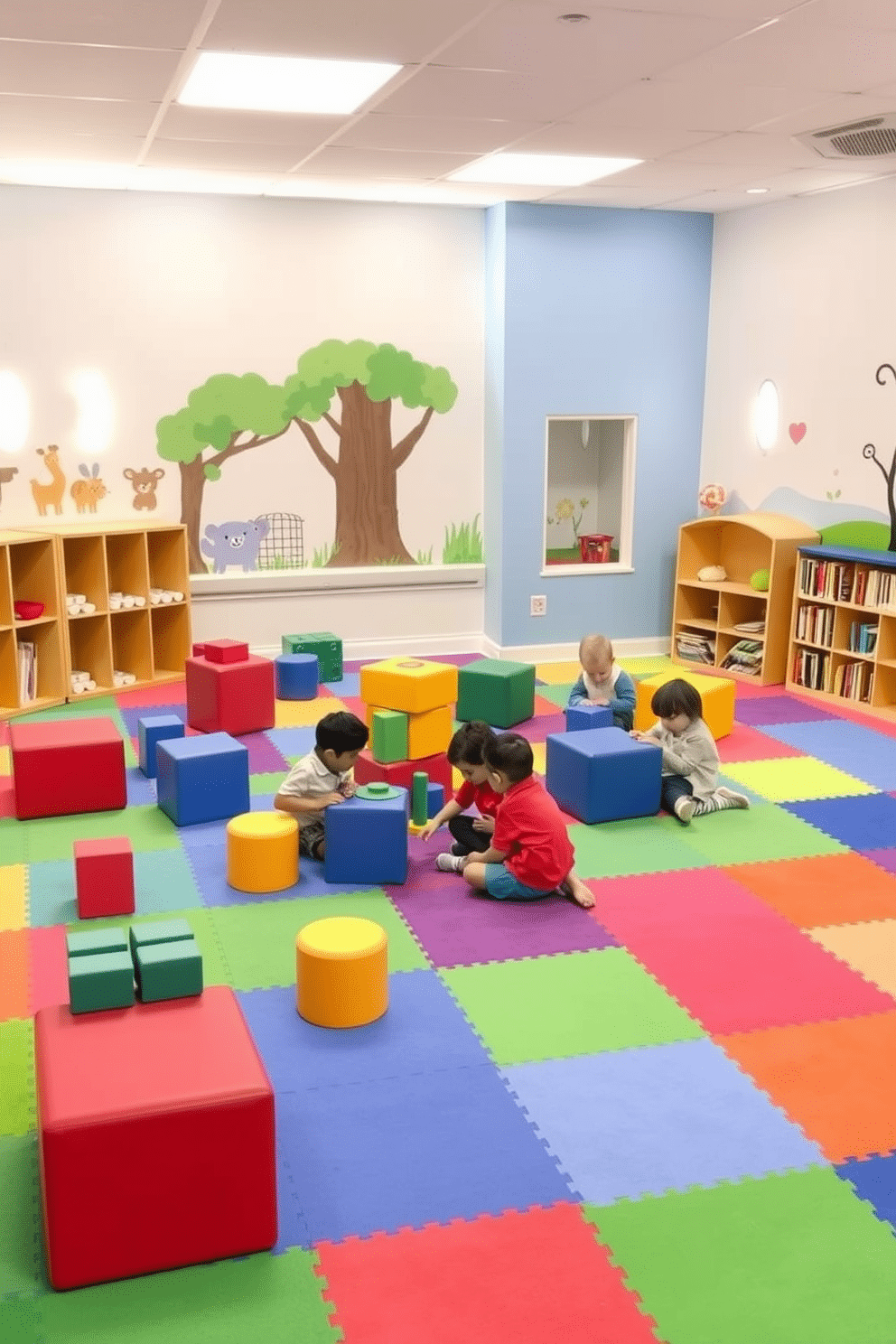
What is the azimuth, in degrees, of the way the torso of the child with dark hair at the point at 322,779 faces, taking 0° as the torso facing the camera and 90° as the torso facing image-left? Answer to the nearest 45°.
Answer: approximately 270°

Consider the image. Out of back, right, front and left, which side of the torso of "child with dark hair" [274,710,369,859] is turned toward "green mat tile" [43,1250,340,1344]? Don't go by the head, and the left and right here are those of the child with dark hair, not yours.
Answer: right

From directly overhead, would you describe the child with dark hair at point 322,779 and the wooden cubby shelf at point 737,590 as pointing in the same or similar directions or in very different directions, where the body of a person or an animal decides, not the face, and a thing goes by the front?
very different directions

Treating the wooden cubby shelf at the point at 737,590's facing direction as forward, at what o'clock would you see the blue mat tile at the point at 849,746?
The blue mat tile is roughly at 10 o'clock from the wooden cubby shelf.

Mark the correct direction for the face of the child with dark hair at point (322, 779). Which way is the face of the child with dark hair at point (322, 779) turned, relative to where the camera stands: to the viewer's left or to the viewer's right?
to the viewer's right

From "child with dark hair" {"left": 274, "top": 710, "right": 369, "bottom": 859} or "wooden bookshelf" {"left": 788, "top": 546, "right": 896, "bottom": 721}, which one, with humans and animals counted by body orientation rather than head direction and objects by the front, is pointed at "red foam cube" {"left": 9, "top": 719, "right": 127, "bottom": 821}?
the wooden bookshelf

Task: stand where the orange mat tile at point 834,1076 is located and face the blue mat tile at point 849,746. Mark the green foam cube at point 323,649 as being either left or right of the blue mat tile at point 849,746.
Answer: left

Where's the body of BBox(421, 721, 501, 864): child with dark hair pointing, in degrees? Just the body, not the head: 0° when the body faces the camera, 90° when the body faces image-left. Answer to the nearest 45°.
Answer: approximately 45°

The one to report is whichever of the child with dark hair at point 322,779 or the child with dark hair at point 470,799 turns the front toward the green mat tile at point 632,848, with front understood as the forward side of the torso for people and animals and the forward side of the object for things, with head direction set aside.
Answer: the child with dark hair at point 322,779

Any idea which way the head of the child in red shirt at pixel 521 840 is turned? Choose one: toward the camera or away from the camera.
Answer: away from the camera
